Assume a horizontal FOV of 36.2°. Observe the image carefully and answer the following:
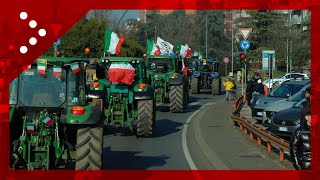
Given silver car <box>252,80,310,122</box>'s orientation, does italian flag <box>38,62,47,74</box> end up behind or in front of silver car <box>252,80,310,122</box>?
in front

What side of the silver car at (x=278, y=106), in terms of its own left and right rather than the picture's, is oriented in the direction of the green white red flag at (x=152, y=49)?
right

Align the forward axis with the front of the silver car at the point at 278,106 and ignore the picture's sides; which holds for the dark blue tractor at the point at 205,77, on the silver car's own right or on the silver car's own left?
on the silver car's own right

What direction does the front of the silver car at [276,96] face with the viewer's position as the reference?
facing the viewer and to the left of the viewer
